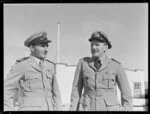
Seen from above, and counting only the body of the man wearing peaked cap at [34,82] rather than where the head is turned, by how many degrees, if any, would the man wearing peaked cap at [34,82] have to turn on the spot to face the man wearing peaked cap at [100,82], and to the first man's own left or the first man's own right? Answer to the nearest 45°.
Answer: approximately 45° to the first man's own left

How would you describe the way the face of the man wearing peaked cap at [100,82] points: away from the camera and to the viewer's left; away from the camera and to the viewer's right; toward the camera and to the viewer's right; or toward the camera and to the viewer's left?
toward the camera and to the viewer's left

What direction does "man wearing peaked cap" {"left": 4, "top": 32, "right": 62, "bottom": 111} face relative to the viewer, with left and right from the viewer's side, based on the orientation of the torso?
facing the viewer and to the right of the viewer
